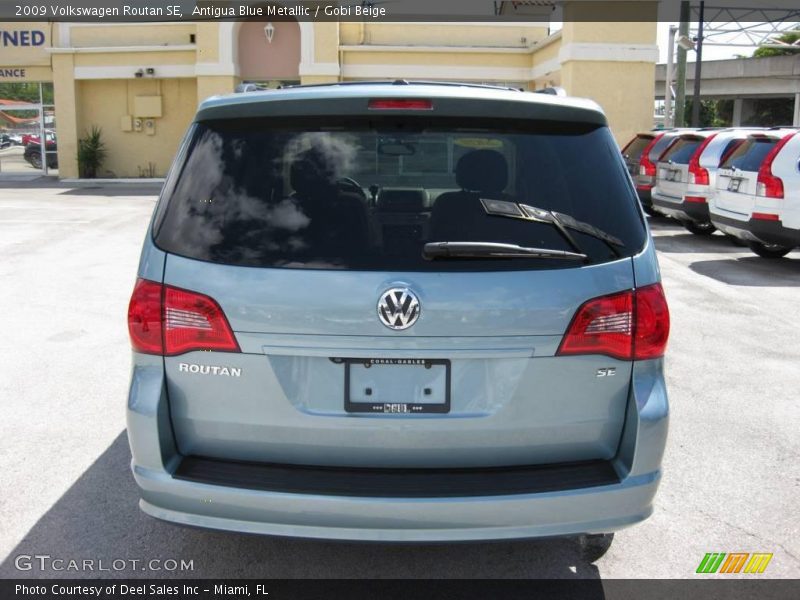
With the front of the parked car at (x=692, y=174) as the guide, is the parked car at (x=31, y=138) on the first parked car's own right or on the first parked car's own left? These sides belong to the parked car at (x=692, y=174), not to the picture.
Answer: on the first parked car's own left

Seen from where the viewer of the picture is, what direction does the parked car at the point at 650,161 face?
facing away from the viewer and to the right of the viewer

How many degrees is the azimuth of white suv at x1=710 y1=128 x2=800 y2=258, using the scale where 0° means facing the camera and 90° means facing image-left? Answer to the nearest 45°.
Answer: approximately 225°

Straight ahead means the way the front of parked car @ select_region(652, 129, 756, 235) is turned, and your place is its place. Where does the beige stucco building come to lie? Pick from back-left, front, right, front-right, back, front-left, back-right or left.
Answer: left

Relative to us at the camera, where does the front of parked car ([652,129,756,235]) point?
facing away from the viewer and to the right of the viewer

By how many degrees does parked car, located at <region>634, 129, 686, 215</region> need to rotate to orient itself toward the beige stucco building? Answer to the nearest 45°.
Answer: approximately 90° to its left

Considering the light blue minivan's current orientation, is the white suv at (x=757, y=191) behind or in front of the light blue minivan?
in front

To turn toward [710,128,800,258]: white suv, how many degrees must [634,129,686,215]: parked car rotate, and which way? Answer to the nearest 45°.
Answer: approximately 135° to its right

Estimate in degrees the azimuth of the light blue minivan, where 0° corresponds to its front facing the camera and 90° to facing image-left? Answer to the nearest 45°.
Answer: approximately 180°
